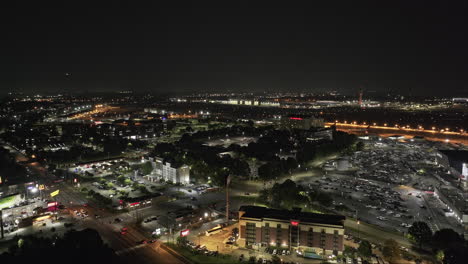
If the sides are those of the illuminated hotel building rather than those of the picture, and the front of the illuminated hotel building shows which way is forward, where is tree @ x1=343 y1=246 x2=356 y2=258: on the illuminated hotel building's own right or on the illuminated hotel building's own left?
on the illuminated hotel building's own left

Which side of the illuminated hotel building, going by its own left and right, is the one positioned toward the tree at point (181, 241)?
right

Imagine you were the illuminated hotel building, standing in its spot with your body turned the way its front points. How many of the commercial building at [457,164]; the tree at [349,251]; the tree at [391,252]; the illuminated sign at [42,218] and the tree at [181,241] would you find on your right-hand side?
2

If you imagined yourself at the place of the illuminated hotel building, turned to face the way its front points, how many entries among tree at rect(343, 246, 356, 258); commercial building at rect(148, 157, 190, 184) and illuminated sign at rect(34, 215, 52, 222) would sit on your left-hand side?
1

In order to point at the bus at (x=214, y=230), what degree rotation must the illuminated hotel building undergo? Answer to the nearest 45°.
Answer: approximately 90° to its right

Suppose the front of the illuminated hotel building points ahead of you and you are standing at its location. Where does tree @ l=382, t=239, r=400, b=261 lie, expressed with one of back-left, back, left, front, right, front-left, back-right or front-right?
left

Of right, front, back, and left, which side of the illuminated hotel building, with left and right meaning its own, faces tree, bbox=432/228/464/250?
left

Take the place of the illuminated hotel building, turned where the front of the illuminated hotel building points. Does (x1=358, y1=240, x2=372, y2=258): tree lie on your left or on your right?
on your left

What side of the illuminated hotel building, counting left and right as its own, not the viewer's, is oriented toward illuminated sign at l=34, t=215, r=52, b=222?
right

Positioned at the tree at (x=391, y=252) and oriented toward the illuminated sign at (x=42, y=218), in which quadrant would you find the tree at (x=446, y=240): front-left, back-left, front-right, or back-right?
back-right

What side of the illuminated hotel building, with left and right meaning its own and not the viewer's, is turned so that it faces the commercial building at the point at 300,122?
back

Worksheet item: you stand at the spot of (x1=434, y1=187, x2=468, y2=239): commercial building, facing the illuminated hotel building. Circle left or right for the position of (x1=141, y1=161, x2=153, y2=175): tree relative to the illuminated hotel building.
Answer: right

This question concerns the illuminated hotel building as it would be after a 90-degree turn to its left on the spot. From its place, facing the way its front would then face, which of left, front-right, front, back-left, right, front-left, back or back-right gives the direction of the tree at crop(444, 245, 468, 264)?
front

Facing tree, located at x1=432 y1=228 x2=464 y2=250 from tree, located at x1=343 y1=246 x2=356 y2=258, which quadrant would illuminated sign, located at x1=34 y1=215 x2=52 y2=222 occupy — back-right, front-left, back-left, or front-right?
back-left

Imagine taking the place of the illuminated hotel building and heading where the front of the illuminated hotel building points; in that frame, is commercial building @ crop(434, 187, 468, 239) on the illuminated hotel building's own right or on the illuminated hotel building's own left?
on the illuminated hotel building's own left

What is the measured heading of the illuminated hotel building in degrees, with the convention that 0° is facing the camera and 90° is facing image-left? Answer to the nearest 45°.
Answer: approximately 0°
